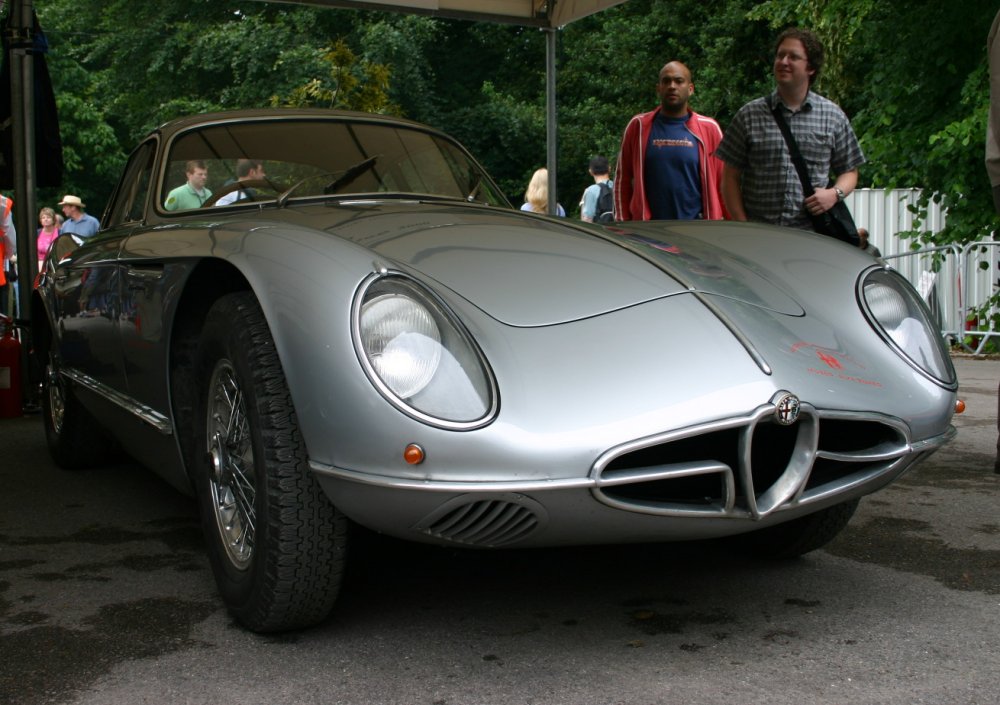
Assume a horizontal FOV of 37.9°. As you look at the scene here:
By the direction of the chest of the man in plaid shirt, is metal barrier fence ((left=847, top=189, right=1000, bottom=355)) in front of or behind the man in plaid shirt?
behind

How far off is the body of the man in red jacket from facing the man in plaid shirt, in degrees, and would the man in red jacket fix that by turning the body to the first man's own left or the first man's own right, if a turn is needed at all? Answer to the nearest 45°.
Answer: approximately 45° to the first man's own left

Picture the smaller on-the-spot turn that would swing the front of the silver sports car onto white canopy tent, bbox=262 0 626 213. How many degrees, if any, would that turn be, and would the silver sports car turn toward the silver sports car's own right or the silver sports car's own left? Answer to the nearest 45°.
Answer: approximately 135° to the silver sports car's own left

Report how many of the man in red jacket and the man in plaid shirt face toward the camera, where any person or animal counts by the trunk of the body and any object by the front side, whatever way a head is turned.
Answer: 2

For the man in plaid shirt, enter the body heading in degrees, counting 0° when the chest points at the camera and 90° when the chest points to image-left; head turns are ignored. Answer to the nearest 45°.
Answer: approximately 0°

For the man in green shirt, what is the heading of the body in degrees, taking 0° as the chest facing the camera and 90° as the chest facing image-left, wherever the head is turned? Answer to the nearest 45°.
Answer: approximately 315°

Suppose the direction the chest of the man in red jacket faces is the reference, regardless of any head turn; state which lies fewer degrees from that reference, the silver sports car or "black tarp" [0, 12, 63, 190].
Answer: the silver sports car

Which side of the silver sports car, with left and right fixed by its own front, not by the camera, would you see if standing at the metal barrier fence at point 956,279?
left
